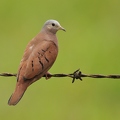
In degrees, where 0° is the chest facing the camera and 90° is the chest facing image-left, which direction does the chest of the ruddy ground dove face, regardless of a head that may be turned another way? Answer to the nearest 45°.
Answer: approximately 225°
